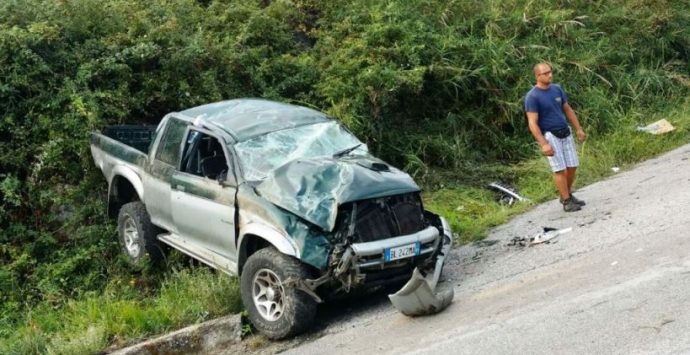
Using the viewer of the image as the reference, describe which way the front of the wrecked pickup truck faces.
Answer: facing the viewer and to the right of the viewer

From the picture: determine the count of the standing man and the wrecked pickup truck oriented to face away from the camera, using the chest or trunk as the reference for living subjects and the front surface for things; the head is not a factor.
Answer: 0

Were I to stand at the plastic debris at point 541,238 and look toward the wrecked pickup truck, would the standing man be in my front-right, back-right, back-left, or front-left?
back-right

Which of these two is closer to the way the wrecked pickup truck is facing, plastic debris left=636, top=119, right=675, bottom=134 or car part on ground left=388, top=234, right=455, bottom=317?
the car part on ground

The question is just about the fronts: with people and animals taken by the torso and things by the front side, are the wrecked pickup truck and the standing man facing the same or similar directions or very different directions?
same or similar directions

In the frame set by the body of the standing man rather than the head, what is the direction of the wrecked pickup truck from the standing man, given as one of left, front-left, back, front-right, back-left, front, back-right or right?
right

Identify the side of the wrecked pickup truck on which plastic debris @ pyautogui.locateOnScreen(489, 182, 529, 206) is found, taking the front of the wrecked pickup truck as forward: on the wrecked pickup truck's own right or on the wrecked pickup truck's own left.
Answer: on the wrecked pickup truck's own left

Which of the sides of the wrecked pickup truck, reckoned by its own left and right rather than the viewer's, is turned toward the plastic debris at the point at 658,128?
left

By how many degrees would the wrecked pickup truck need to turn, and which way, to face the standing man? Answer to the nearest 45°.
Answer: approximately 45° to its left

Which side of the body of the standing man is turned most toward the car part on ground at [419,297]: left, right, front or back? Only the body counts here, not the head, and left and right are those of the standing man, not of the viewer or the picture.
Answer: right

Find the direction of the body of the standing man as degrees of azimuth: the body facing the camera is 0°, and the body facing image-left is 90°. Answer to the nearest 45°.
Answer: approximately 315°
